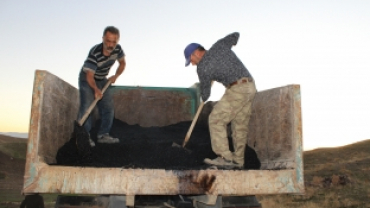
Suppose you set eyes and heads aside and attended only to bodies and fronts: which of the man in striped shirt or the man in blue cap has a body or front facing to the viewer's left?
the man in blue cap

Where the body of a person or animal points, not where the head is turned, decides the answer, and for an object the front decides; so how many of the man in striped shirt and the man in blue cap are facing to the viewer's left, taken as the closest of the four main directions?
1

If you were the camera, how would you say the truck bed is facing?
facing away from the viewer

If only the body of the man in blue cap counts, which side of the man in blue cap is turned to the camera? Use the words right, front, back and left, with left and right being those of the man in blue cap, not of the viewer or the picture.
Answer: left
